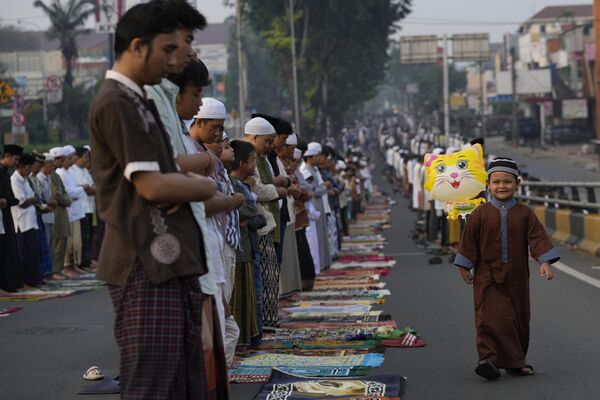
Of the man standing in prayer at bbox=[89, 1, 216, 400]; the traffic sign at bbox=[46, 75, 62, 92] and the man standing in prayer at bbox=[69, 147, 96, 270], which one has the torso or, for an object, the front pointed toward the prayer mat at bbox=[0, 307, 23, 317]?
the traffic sign

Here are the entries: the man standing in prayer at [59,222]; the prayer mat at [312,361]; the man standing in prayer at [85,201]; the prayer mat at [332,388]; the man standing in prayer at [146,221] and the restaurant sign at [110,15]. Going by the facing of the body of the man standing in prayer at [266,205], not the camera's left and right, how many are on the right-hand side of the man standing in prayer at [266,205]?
3

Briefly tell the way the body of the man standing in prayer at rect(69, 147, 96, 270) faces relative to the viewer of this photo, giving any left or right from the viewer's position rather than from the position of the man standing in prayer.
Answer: facing to the right of the viewer

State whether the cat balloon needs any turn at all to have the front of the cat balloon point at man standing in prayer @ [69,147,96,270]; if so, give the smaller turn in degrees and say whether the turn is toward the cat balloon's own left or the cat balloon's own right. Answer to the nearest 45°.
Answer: approximately 135° to the cat balloon's own right

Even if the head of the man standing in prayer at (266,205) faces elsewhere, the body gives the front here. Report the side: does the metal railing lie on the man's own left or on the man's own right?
on the man's own left

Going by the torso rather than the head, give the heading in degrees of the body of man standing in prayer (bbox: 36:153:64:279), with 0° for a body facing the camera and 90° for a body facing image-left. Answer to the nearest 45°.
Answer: approximately 270°

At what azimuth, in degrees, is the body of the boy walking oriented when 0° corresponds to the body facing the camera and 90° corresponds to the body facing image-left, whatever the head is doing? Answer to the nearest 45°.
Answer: approximately 0°

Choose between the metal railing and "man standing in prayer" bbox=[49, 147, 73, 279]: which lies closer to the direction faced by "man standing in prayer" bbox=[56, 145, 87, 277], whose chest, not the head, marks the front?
the metal railing

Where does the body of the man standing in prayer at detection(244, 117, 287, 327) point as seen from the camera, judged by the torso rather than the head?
to the viewer's right
